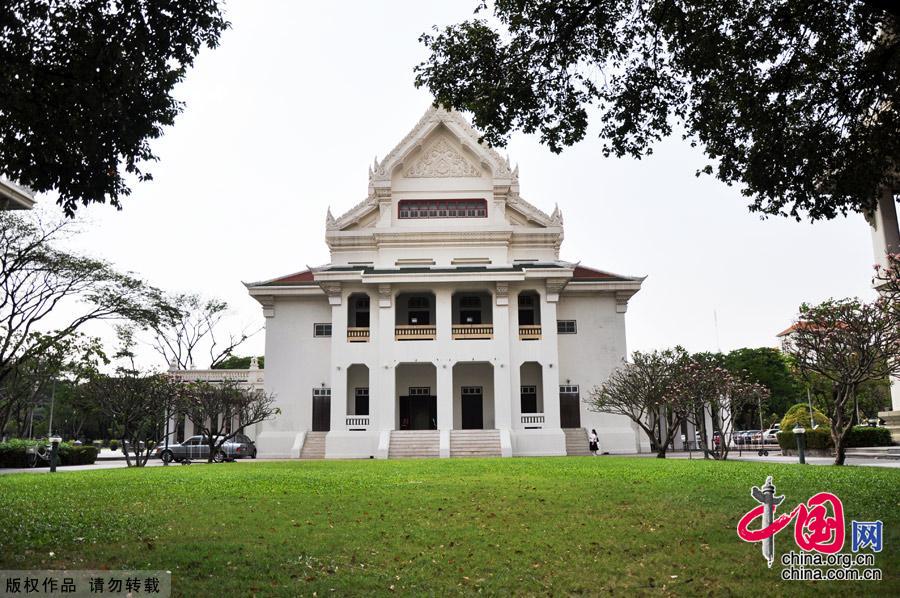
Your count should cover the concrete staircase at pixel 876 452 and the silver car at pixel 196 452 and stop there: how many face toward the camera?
1

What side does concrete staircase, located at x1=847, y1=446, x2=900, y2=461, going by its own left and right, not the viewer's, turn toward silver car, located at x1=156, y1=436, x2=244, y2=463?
right

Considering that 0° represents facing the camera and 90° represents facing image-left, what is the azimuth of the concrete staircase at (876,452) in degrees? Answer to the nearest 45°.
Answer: approximately 0°

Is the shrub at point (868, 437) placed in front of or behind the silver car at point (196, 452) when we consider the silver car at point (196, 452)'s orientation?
behind

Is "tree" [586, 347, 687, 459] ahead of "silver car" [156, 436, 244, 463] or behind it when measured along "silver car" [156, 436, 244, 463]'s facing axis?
behind

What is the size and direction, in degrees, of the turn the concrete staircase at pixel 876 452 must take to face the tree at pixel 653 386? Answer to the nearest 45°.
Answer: approximately 90° to its right
